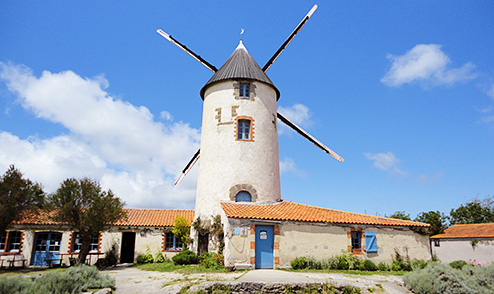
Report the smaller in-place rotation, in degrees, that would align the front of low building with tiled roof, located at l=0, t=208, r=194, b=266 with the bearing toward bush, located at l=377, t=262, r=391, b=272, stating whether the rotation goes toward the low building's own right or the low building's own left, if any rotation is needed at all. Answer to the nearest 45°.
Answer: approximately 45° to the low building's own left

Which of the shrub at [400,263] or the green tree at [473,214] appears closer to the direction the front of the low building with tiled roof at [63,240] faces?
the shrub

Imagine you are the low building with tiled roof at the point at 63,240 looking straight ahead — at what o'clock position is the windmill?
The windmill is roughly at 10 o'clock from the low building with tiled roof.

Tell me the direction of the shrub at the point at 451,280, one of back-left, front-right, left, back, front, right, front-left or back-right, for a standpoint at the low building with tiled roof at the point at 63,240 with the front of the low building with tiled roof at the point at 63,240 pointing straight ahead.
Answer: front-left

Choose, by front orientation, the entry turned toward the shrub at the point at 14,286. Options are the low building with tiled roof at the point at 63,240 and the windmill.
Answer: the low building with tiled roof

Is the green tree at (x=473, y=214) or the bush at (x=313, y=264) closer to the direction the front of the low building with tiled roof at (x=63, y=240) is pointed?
the bush

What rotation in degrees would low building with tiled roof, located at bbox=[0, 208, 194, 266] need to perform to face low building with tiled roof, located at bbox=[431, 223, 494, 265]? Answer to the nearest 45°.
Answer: approximately 90° to its left
